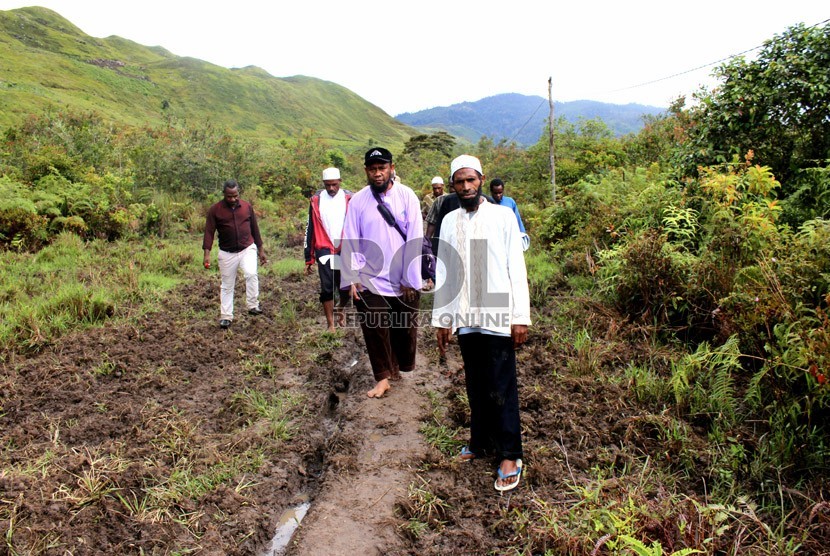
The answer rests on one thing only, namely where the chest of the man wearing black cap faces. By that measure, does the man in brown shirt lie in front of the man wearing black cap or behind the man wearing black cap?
behind

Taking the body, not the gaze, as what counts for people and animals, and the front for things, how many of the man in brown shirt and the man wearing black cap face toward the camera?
2

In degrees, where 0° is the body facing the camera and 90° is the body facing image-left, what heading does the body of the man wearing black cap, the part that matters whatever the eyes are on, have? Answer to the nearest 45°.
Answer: approximately 0°

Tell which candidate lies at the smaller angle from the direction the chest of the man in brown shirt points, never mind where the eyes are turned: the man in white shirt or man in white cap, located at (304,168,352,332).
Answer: the man in white shirt

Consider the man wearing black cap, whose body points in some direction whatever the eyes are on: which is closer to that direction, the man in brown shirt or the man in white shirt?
the man in white shirt

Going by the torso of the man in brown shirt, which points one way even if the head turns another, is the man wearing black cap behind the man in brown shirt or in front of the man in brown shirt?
in front
